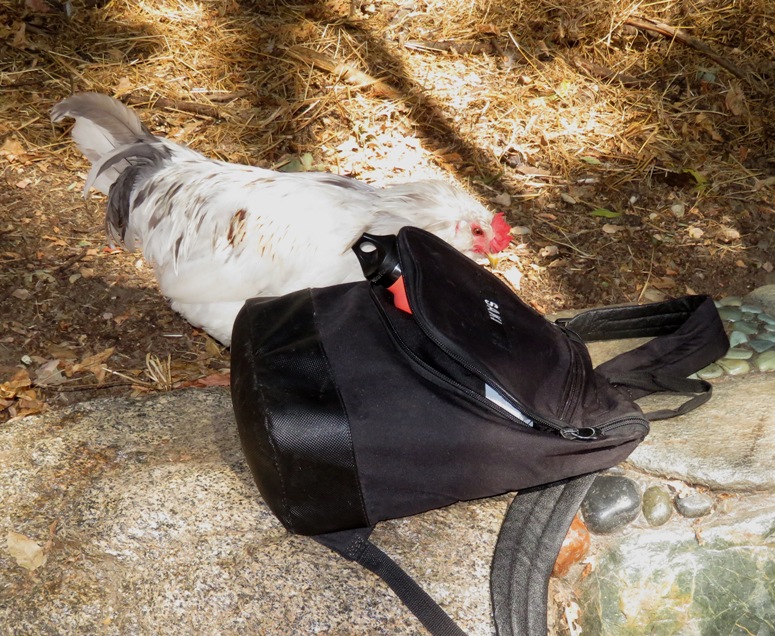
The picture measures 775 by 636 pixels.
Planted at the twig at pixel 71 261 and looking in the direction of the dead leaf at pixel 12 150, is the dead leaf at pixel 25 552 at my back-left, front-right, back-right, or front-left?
back-left

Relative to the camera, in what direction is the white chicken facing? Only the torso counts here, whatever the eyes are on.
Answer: to the viewer's right

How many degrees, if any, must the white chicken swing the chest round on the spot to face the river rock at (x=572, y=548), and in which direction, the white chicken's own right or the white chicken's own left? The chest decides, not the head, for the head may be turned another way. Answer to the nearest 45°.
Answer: approximately 45° to the white chicken's own right

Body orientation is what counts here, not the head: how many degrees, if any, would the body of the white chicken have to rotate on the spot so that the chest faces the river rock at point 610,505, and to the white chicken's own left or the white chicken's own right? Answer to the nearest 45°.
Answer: approximately 45° to the white chicken's own right

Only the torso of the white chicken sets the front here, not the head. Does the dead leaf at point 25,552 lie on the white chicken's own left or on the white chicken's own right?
on the white chicken's own right

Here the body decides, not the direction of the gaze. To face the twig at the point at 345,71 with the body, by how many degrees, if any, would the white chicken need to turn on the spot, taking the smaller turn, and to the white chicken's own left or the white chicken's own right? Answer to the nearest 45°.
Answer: approximately 90° to the white chicken's own left
